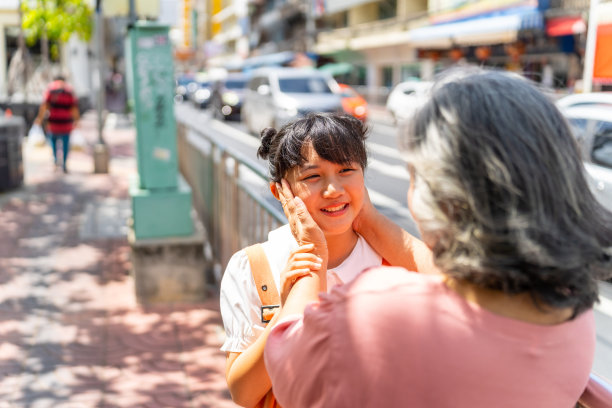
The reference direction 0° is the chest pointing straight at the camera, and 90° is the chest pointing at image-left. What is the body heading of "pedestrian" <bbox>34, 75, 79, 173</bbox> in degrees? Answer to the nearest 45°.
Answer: approximately 180°

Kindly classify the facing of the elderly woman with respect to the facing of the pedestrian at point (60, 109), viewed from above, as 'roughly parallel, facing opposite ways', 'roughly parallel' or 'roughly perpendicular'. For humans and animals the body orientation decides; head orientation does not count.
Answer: roughly parallel

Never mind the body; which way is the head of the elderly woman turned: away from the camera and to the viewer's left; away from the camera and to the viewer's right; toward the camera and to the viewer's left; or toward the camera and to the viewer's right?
away from the camera and to the viewer's left

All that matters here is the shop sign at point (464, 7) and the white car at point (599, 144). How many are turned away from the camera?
0

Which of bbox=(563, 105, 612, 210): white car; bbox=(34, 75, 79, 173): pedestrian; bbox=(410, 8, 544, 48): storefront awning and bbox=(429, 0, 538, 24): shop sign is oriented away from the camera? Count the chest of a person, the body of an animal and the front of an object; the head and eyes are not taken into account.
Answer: the pedestrian

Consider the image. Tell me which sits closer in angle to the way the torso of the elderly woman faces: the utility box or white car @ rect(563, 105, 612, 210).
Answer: the utility box

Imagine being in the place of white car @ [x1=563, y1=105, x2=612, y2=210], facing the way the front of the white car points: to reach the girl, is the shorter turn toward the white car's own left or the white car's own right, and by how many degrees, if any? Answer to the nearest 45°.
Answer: approximately 45° to the white car's own right

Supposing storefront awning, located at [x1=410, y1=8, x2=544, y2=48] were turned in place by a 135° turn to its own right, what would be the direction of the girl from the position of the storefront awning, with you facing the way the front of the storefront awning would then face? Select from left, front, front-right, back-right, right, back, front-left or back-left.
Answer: back

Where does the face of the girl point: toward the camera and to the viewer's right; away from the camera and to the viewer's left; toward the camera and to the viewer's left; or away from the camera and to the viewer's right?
toward the camera and to the viewer's right

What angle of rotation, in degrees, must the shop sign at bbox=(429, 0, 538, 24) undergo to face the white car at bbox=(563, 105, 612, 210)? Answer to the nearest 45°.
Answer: approximately 45° to its left

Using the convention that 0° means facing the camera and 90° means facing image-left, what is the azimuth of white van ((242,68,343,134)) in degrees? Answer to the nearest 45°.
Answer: approximately 315°

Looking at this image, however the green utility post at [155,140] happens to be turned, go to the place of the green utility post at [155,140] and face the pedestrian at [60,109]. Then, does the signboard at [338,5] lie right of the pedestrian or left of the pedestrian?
right

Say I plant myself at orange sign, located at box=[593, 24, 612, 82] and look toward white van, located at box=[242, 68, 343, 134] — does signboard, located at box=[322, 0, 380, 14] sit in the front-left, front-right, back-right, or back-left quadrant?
front-right

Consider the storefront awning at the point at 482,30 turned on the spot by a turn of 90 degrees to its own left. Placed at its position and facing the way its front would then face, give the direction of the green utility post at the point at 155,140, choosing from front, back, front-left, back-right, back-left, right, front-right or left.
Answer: front-right

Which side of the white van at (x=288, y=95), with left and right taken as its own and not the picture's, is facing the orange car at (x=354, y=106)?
left

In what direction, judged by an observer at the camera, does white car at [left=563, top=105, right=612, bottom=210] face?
facing the viewer and to the right of the viewer
